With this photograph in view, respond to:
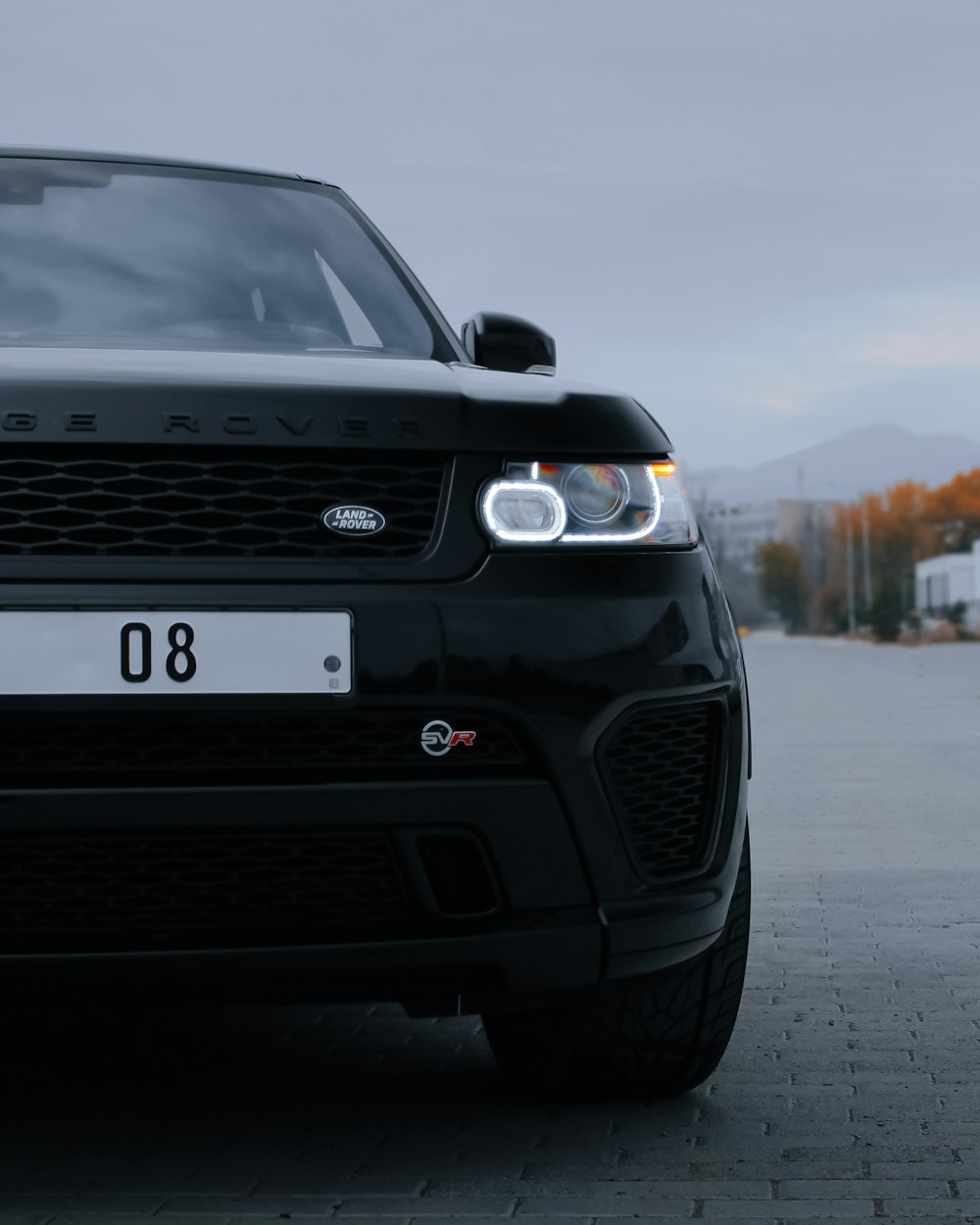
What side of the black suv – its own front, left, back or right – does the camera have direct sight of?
front
